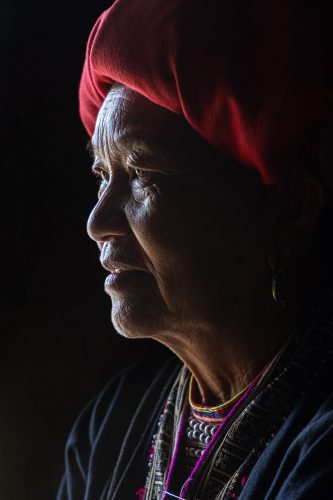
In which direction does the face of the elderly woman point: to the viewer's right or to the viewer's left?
to the viewer's left

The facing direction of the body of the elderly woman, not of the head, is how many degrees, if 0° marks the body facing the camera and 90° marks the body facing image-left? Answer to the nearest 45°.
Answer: approximately 45°
